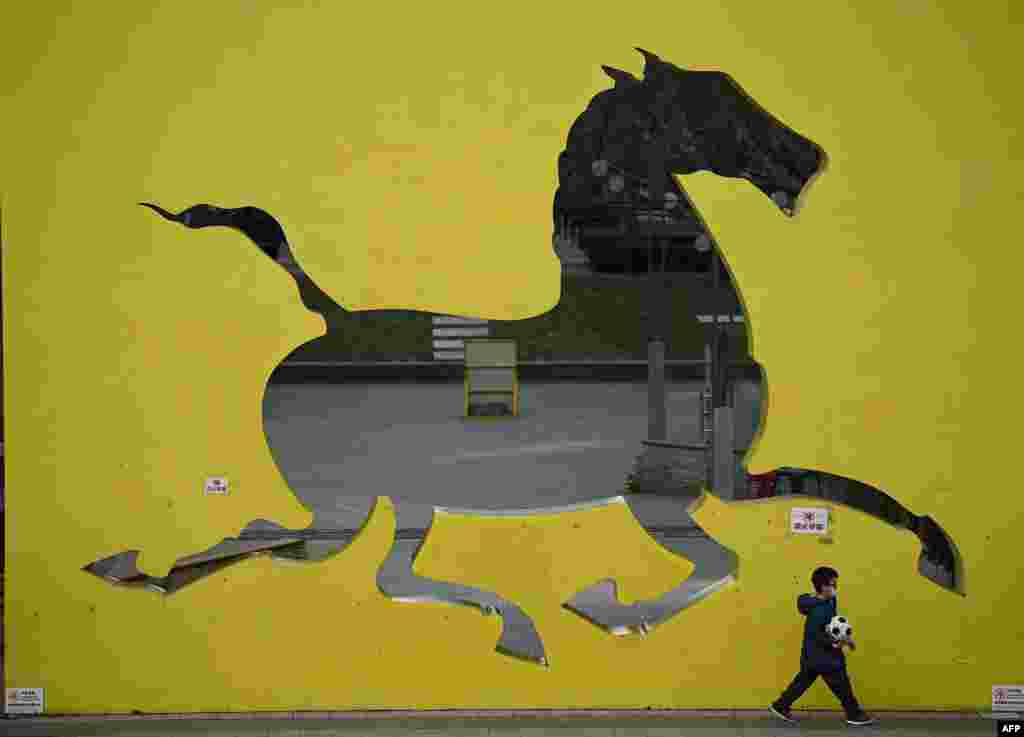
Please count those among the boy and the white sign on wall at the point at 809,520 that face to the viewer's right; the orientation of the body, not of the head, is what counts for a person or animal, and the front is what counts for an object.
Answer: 1

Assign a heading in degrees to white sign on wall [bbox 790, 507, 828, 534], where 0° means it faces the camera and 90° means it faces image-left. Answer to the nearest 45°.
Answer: approximately 0°

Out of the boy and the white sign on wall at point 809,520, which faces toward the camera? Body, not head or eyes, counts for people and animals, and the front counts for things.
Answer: the white sign on wall

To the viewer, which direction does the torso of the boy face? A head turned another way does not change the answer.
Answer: to the viewer's right

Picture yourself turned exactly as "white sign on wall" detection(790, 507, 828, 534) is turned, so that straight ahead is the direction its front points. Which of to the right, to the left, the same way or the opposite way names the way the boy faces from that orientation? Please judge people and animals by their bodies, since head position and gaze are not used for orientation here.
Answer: to the left
